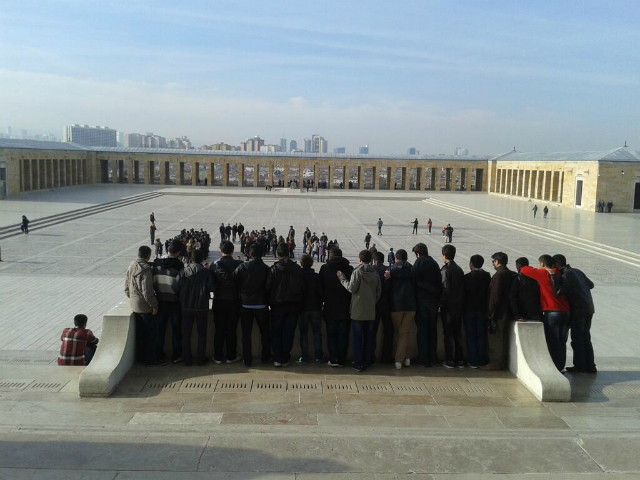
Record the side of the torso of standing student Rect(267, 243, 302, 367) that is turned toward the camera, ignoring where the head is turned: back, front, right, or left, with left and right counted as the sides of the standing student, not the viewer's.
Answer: back

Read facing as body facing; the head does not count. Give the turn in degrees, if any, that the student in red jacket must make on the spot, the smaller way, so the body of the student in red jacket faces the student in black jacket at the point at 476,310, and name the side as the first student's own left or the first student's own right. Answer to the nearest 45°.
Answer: approximately 45° to the first student's own left

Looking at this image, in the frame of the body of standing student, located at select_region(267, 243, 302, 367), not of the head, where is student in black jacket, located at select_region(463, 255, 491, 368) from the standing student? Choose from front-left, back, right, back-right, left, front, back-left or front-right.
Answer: right

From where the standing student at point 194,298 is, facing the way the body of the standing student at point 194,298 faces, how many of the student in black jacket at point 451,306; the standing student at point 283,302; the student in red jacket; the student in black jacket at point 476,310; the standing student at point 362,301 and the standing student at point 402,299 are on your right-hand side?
6

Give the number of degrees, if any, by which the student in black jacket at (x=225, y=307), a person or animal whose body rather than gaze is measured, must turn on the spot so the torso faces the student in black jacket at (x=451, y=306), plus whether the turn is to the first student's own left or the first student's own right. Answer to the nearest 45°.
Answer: approximately 90° to the first student's own right

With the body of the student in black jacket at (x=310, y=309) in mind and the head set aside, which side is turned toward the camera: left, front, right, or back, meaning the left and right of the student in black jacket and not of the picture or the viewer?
back

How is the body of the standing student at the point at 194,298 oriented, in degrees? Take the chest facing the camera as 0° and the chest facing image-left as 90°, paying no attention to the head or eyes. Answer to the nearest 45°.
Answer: approximately 180°

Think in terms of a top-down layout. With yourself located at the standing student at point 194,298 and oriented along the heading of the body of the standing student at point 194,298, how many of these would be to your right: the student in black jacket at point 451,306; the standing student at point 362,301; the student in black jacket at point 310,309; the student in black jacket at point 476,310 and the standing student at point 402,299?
5

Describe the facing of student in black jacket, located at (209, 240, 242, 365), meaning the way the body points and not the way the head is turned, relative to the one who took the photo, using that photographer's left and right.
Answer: facing away from the viewer
